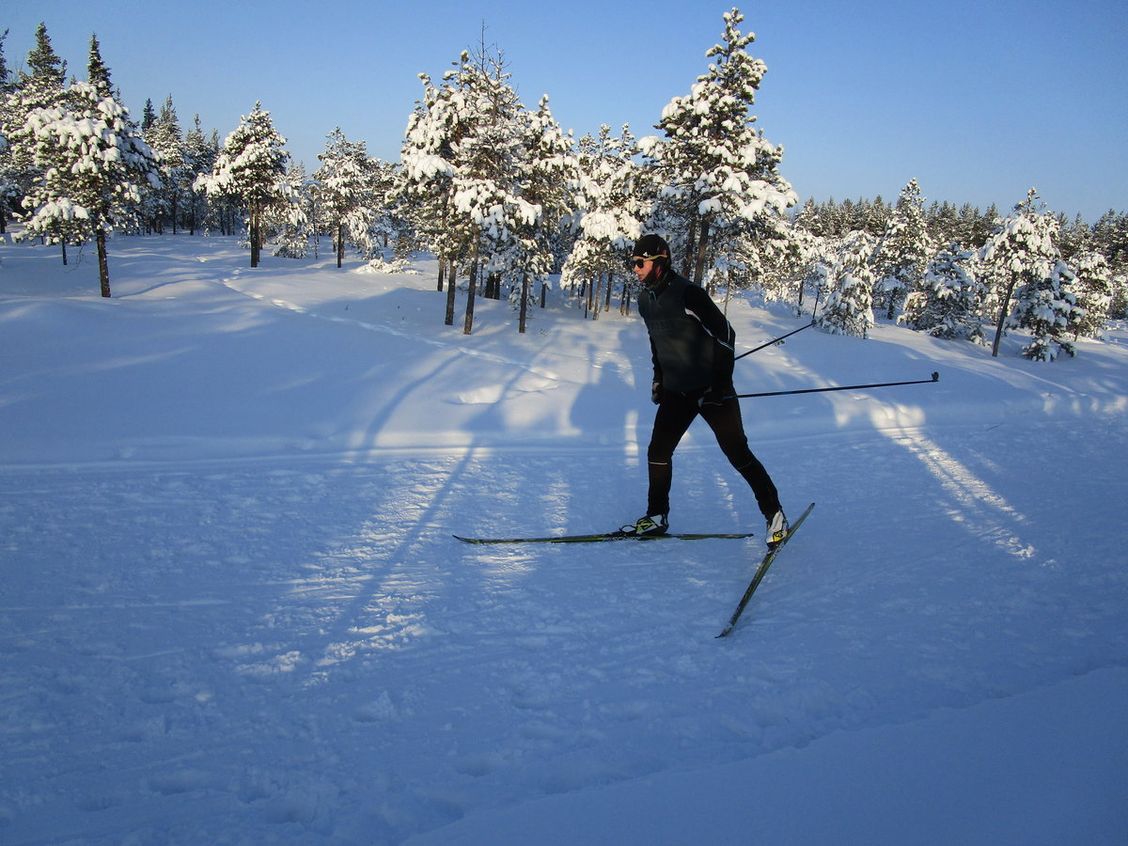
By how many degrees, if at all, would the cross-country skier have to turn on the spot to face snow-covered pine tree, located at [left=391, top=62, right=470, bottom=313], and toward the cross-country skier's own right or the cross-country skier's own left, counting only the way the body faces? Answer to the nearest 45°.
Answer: approximately 90° to the cross-country skier's own right

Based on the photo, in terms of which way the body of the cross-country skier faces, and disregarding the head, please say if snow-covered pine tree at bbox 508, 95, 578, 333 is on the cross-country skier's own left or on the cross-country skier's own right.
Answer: on the cross-country skier's own right

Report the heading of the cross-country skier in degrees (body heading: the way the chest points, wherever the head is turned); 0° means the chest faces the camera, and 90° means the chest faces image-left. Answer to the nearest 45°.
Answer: approximately 45°

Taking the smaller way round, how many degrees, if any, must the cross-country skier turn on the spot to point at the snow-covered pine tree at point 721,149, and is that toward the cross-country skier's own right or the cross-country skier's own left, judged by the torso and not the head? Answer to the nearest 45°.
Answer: approximately 135° to the cross-country skier's own right

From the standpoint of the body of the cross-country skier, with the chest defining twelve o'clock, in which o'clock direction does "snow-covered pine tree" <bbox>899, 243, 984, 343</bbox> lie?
The snow-covered pine tree is roughly at 5 o'clock from the cross-country skier.

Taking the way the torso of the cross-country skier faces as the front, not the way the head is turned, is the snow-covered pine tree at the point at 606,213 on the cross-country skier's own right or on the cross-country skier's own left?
on the cross-country skier's own right

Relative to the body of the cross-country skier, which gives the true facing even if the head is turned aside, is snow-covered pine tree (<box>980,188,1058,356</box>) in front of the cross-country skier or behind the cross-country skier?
behind
